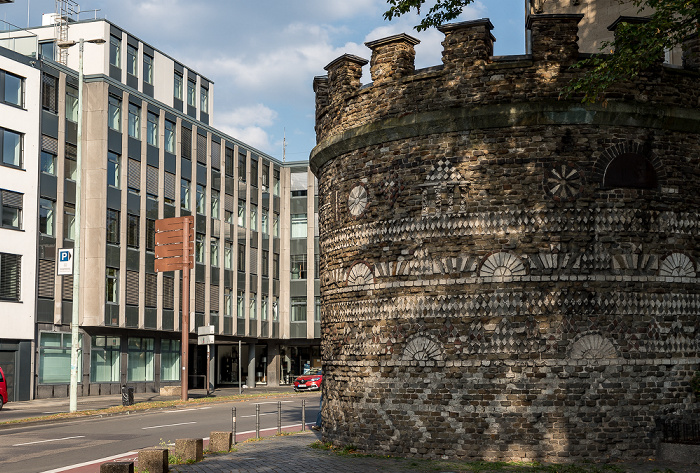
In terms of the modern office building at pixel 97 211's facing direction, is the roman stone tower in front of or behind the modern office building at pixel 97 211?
in front

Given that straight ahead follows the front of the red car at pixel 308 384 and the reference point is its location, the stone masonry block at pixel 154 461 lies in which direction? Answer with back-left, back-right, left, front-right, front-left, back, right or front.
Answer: front-left

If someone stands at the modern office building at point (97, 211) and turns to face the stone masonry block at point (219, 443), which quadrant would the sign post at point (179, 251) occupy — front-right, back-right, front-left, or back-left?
front-left

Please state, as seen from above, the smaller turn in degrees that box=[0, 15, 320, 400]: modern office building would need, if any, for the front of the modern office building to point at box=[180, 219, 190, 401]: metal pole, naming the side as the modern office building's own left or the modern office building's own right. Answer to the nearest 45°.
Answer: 0° — it already faces it

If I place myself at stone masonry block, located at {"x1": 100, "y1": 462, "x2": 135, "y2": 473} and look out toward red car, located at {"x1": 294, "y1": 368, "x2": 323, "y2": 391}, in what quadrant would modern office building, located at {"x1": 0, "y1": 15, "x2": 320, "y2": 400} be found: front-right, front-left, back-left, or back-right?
front-left

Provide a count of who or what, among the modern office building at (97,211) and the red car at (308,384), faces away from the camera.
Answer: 0

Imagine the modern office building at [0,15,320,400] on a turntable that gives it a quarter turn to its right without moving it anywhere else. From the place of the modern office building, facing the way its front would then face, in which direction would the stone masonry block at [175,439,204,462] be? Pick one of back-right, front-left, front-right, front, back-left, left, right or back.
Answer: front-left

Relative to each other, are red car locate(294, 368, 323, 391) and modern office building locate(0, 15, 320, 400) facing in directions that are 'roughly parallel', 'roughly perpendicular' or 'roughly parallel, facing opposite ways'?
roughly perpendicular

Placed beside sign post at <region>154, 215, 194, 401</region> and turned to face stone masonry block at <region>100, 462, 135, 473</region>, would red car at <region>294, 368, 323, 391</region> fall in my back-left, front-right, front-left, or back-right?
back-left

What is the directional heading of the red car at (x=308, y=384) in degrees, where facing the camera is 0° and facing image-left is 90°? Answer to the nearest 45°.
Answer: approximately 45°

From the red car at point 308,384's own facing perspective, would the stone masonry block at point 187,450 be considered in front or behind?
in front

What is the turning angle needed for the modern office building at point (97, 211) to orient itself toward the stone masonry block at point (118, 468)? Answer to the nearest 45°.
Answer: approximately 45° to its right

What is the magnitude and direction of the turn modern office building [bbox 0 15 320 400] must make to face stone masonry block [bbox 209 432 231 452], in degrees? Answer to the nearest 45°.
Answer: approximately 45° to its right

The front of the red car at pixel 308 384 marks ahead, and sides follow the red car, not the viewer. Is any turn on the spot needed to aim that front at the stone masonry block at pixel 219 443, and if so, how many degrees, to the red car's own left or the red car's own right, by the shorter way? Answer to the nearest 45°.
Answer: approximately 45° to the red car's own left

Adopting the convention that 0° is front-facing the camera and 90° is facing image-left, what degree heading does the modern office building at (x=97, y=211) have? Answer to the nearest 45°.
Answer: approximately 315°

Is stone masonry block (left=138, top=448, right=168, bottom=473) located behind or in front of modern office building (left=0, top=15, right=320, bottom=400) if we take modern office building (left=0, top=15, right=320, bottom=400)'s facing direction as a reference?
in front
